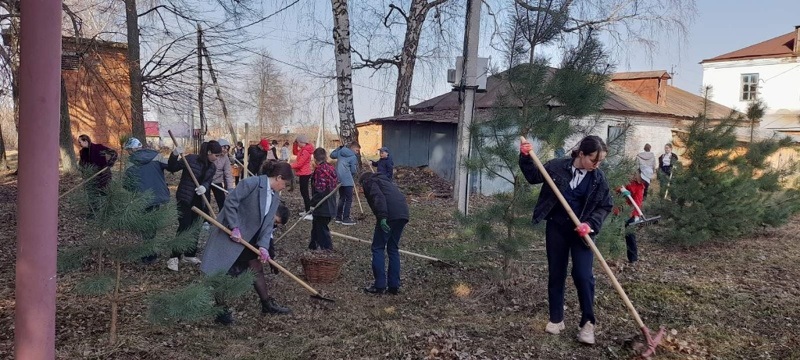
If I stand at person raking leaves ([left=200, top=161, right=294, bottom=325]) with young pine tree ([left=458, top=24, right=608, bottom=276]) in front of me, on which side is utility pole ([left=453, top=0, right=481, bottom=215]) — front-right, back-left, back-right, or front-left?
front-left

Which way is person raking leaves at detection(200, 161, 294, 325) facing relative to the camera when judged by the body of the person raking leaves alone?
to the viewer's right

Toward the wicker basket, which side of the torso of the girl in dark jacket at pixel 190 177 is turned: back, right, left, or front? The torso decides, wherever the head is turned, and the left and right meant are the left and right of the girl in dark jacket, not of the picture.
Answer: front

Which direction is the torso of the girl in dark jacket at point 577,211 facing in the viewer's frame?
toward the camera

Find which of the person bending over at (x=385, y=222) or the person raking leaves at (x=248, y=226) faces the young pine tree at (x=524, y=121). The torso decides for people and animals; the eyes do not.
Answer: the person raking leaves at (x=248, y=226)

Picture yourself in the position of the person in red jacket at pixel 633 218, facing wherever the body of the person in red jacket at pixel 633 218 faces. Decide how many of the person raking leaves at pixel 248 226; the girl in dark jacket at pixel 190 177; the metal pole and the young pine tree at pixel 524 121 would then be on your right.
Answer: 0

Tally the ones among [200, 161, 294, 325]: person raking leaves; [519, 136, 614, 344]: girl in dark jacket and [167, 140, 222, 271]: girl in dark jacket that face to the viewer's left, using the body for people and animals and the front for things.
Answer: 0

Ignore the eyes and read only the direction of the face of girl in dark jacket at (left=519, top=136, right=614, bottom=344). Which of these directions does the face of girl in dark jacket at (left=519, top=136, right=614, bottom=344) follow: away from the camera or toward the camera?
toward the camera

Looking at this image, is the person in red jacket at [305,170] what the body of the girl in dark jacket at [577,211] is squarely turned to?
no
